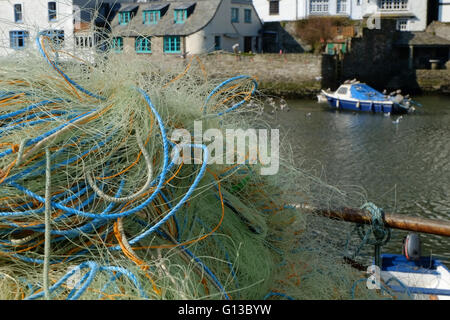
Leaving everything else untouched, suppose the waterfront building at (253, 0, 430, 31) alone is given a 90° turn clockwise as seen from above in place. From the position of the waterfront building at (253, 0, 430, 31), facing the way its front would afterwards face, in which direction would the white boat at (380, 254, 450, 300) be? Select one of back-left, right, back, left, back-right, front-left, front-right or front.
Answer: left

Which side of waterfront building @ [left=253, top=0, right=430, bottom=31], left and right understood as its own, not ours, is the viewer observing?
front

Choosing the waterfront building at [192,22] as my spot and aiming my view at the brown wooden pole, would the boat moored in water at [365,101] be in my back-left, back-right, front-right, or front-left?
front-left

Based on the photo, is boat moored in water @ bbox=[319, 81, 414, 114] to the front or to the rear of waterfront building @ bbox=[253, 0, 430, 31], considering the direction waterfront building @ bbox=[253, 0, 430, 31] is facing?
to the front

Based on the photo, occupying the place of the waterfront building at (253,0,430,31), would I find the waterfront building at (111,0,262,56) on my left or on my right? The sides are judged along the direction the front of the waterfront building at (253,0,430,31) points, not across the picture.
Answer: on my right

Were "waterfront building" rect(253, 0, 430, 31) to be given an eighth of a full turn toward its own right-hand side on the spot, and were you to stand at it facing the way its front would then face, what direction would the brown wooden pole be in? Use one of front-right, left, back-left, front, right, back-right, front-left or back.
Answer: front-left

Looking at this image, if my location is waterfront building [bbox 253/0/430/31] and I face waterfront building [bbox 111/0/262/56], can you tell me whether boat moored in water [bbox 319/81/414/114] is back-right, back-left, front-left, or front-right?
front-left
